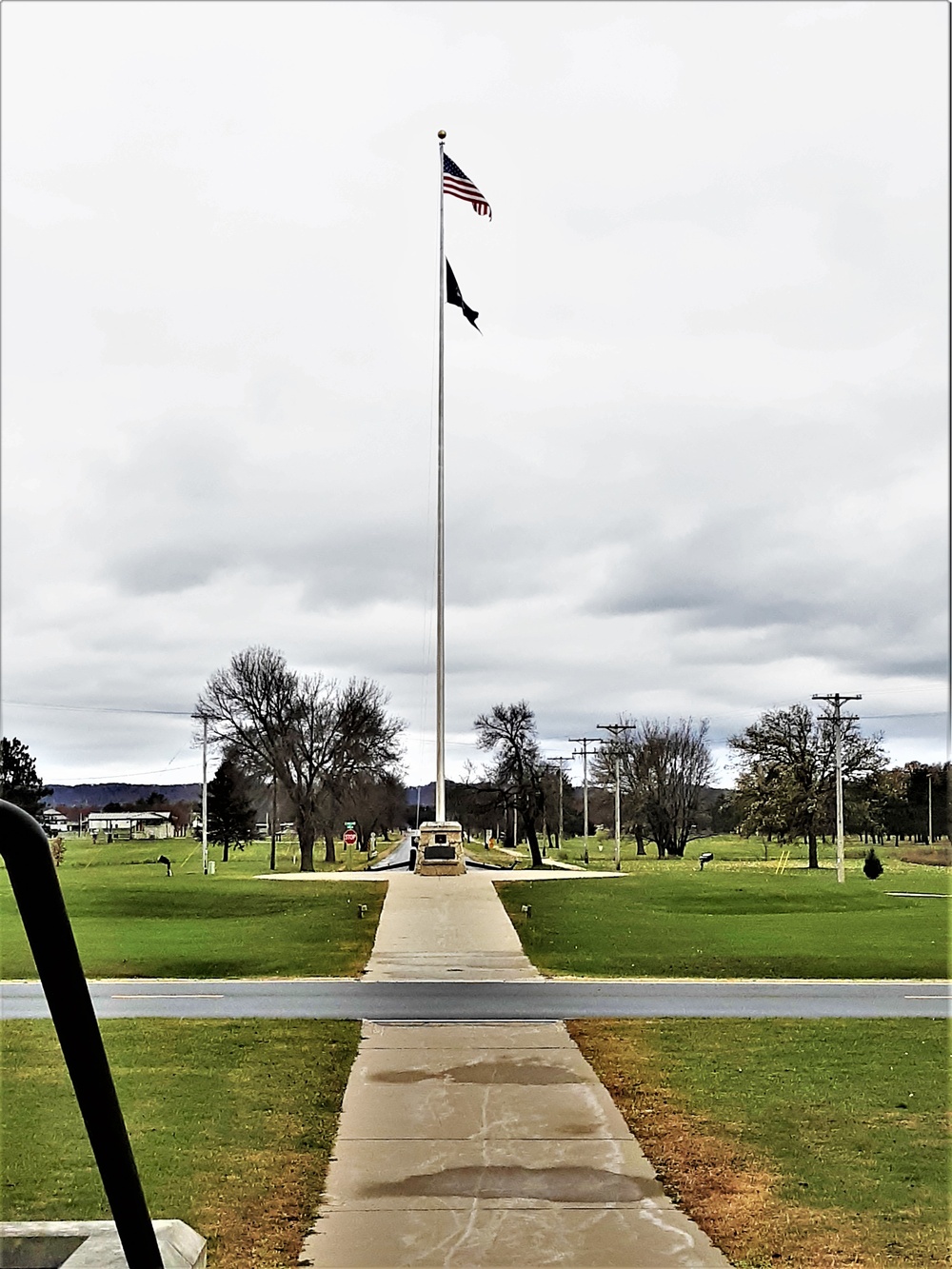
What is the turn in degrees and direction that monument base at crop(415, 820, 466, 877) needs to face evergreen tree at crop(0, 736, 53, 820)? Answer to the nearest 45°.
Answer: approximately 90° to its right

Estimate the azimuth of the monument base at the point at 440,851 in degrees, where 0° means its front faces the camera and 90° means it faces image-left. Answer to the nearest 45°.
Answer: approximately 0°

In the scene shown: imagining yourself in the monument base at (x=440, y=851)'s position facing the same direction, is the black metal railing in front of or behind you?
in front
